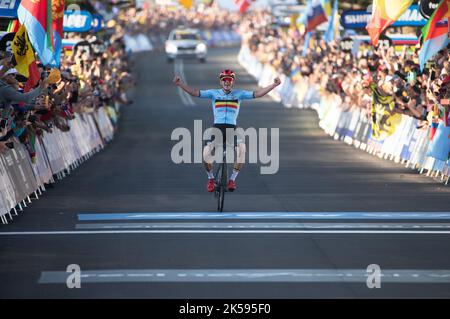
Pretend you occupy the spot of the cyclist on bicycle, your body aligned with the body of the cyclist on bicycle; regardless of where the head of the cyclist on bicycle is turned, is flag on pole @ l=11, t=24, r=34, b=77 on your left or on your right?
on your right

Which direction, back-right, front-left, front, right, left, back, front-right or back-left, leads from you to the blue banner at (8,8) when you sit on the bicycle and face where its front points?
back-right

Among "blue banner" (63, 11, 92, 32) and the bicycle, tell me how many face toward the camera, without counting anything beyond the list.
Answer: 2

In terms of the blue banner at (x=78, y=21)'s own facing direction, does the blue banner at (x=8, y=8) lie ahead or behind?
ahead

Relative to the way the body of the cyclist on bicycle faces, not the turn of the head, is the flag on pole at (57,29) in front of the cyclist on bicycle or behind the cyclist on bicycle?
behind

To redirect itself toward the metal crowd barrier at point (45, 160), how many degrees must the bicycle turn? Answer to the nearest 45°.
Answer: approximately 135° to its right

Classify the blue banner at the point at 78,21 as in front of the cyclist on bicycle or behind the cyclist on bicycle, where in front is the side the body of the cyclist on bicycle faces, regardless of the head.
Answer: behind

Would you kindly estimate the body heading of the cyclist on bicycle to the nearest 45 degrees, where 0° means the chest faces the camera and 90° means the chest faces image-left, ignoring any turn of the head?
approximately 0°
